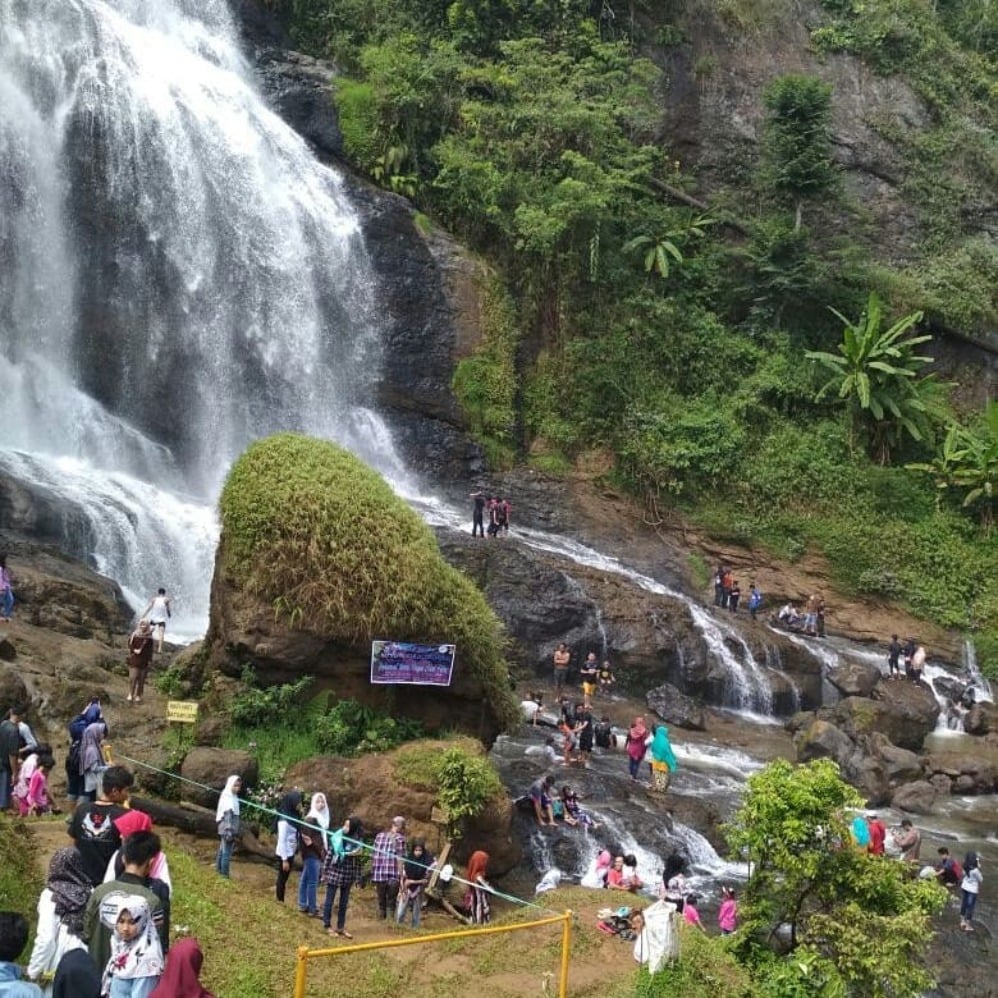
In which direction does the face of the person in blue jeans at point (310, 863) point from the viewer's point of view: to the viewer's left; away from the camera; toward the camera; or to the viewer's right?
toward the camera

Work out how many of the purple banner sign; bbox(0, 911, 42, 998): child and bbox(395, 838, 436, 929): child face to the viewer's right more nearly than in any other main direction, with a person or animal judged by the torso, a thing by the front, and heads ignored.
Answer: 0

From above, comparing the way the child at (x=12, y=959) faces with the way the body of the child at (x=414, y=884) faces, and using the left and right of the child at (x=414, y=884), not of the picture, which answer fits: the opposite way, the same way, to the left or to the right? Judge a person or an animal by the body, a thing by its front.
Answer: the opposite way

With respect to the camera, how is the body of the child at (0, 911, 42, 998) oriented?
away from the camera

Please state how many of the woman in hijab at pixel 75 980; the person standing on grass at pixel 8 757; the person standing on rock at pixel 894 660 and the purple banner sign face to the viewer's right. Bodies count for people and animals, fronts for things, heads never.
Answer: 1

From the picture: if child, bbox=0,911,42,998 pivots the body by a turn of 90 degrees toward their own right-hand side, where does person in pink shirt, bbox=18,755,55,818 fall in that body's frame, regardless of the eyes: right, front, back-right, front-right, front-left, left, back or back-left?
left

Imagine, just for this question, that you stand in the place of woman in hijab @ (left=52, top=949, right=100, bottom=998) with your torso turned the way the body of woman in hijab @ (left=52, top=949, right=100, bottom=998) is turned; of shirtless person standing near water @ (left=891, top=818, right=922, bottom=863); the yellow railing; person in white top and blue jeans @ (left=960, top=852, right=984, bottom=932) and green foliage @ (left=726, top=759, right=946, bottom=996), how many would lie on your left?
0

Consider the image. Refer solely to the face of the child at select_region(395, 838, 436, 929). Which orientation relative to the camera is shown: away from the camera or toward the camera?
toward the camera

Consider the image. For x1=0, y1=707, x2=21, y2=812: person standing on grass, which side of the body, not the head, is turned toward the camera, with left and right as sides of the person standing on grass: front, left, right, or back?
right

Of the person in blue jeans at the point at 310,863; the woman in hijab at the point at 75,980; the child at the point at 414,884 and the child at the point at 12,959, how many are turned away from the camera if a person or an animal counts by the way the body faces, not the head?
2

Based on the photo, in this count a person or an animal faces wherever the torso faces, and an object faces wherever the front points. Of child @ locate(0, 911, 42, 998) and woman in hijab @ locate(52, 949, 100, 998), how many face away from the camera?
2

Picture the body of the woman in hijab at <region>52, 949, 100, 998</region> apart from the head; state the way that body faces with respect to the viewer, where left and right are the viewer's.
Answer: facing away from the viewer

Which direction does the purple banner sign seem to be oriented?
toward the camera
